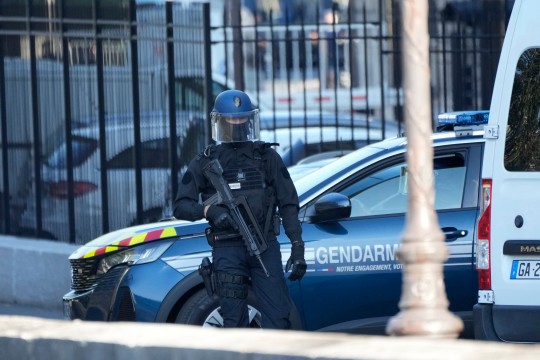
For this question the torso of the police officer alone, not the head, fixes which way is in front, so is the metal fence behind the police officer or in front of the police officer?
behind

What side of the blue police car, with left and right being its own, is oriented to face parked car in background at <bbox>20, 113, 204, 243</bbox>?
right

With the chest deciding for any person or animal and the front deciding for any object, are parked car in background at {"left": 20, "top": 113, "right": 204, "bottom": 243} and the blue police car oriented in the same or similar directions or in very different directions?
very different directions

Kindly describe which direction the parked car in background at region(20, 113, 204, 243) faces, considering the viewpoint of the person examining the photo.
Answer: facing away from the viewer and to the right of the viewer

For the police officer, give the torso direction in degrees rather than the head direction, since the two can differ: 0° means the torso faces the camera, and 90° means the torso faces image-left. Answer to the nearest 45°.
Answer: approximately 0°

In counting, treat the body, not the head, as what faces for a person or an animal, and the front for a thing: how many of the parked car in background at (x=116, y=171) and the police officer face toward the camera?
1

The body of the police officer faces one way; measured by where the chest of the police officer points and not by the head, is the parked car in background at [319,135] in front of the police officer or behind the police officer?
behind

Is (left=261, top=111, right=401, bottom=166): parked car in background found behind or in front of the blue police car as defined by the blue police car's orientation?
behind
